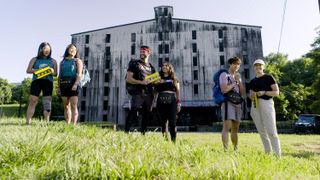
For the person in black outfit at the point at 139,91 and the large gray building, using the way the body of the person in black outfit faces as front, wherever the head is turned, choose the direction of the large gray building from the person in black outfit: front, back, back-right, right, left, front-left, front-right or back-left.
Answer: back-left

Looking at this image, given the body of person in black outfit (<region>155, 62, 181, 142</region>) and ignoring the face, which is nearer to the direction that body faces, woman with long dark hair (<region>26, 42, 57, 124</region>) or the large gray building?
the woman with long dark hair

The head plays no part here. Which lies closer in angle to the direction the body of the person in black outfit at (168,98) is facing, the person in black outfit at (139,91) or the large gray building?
the person in black outfit

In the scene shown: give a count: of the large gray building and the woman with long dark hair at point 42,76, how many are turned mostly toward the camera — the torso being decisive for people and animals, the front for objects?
2

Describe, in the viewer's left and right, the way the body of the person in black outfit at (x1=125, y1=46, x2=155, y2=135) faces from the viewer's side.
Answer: facing the viewer and to the right of the viewer

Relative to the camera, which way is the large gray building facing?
toward the camera

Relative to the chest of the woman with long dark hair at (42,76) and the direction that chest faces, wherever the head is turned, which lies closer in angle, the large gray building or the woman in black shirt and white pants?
the woman in black shirt and white pants

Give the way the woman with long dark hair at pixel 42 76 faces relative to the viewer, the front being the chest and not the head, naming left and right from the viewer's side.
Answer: facing the viewer

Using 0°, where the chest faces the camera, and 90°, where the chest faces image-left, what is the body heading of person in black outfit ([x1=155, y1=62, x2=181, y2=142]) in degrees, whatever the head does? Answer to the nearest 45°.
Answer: approximately 45°

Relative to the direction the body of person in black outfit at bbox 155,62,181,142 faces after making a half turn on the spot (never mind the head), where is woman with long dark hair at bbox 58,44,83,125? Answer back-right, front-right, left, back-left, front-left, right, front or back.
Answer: back-left
